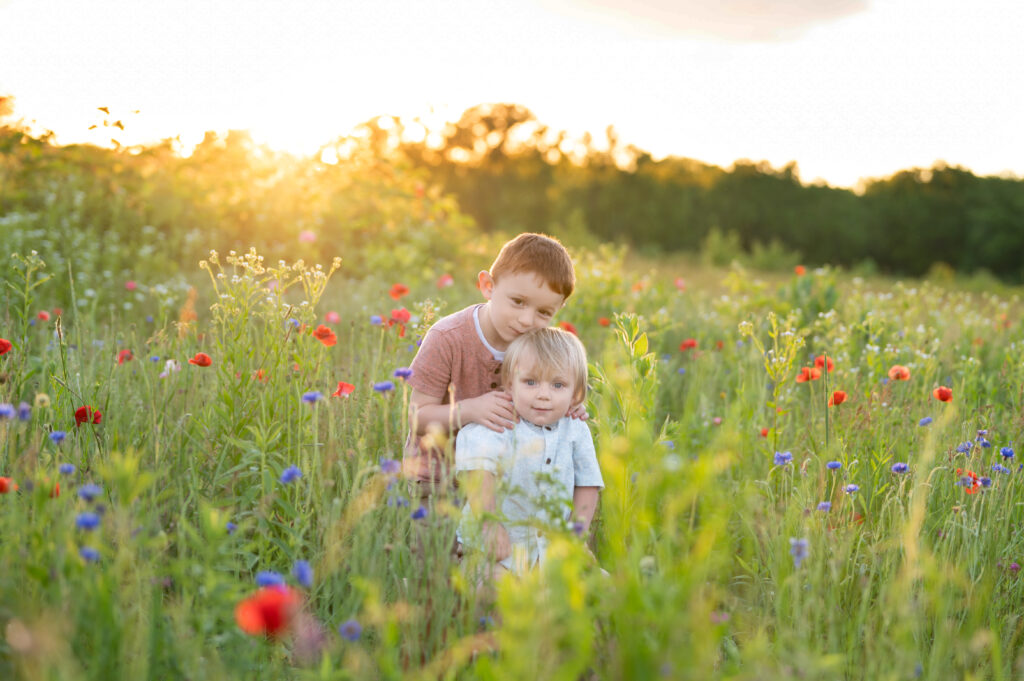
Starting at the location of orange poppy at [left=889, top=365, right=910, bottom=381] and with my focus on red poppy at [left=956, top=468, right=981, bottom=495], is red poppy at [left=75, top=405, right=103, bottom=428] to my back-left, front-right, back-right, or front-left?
front-right

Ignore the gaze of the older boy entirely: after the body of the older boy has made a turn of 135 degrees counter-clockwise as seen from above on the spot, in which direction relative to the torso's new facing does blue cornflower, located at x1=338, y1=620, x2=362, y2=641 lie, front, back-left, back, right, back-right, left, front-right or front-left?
back

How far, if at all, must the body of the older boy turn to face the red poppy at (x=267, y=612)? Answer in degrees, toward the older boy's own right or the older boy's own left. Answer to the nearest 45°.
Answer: approximately 45° to the older boy's own right

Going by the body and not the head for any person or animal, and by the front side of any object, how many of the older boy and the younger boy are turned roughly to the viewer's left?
0

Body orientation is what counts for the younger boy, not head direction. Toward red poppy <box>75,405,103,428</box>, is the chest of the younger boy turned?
no

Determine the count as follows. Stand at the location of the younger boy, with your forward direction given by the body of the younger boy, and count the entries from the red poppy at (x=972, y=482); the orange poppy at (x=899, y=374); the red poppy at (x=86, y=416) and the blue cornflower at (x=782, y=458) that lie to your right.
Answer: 1

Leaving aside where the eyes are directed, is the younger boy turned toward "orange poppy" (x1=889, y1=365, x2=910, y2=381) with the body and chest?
no

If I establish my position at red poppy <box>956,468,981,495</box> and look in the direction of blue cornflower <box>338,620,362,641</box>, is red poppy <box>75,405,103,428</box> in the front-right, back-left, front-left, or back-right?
front-right

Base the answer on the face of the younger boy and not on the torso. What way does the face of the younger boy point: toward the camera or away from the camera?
toward the camera

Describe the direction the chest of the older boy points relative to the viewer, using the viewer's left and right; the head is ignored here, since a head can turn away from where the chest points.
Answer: facing the viewer and to the right of the viewer

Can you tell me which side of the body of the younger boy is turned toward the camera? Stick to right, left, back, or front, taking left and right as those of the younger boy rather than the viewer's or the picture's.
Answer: front

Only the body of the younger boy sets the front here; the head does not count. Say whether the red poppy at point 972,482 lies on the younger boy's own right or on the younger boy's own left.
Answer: on the younger boy's own left

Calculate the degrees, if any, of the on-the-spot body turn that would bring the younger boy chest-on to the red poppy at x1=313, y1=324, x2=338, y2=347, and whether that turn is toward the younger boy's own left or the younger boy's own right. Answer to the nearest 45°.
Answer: approximately 135° to the younger boy's own right

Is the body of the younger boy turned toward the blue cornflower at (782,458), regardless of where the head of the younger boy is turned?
no

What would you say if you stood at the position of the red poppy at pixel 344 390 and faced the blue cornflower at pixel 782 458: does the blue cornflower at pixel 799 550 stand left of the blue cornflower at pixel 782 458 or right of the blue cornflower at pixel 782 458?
right

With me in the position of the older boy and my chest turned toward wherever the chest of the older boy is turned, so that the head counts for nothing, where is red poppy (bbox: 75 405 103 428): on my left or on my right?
on my right
